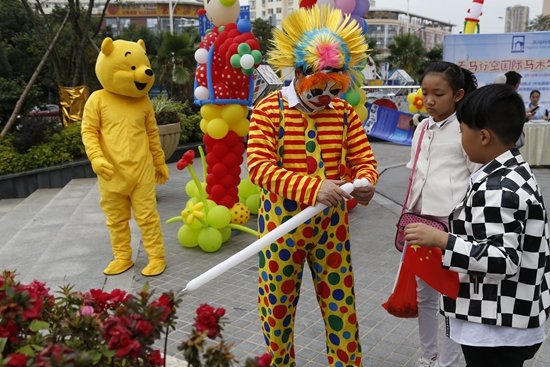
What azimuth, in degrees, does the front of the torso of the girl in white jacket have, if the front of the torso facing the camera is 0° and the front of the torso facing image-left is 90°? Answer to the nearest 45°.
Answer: approximately 45°

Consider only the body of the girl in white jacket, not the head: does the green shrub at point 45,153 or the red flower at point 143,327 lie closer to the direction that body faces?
the red flower

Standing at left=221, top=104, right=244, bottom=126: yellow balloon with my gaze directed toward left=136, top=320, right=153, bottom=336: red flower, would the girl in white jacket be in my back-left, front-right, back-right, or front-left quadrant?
front-left

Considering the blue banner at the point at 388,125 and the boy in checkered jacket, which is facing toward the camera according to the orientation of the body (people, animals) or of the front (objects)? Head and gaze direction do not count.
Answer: the blue banner

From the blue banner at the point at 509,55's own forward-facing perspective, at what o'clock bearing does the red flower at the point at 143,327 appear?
The red flower is roughly at 12 o'clock from the blue banner.

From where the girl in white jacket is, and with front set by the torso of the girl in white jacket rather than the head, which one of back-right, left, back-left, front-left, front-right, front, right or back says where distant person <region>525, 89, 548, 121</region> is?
back-right

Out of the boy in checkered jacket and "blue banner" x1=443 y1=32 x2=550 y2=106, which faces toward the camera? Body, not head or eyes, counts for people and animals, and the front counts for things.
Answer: the blue banner

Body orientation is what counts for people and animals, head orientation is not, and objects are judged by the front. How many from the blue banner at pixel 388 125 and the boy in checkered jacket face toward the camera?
1

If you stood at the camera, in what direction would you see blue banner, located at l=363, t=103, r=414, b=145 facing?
facing the viewer

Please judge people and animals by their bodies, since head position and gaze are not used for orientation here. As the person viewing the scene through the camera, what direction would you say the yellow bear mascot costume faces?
facing the viewer and to the right of the viewer

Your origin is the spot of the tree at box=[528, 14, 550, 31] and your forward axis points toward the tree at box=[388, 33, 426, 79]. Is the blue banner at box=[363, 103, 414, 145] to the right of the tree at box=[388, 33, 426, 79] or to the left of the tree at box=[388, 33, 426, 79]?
left

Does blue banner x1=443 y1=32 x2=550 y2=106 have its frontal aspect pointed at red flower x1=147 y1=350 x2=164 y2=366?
yes

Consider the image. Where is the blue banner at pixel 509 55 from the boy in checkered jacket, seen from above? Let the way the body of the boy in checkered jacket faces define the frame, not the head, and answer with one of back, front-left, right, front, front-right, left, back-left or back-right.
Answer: right

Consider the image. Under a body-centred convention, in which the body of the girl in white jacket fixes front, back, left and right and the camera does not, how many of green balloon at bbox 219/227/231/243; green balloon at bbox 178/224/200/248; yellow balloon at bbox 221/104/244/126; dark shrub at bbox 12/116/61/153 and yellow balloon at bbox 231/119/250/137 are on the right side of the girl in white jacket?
5

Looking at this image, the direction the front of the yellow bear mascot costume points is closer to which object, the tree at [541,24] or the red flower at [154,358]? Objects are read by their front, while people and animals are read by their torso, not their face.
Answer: the red flower

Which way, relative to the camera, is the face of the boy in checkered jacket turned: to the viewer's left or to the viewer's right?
to the viewer's left

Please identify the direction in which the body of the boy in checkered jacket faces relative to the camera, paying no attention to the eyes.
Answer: to the viewer's left

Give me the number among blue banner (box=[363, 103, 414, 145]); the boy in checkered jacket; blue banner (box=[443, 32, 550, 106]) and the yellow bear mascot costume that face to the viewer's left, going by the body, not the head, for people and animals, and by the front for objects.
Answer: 1
